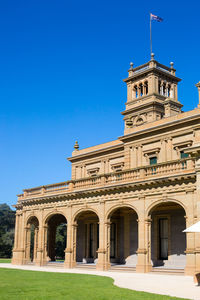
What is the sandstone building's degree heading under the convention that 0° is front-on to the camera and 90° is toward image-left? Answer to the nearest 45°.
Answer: approximately 45°
